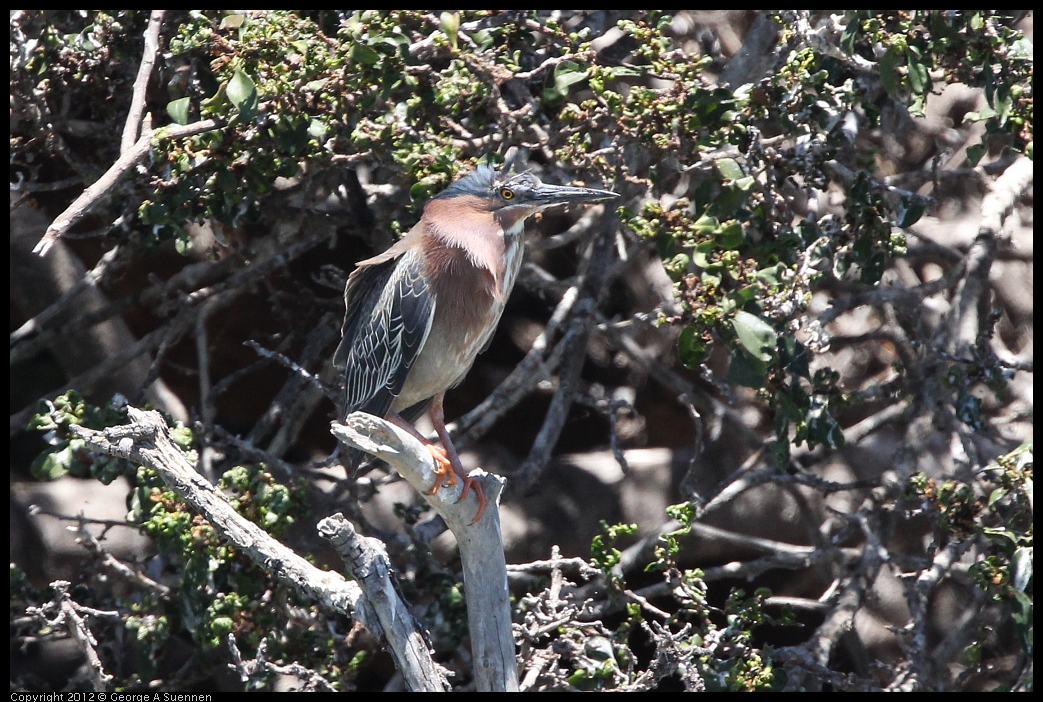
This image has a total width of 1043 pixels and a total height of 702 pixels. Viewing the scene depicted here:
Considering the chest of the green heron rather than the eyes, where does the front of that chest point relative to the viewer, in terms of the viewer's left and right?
facing to the right of the viewer
